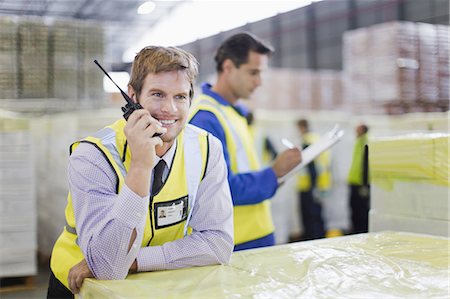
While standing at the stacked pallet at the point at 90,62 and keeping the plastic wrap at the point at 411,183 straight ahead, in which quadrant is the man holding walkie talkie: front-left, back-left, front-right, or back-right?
front-right

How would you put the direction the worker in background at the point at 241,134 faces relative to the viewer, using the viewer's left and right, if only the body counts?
facing the viewer and to the right of the viewer

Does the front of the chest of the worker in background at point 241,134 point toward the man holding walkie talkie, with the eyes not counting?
no

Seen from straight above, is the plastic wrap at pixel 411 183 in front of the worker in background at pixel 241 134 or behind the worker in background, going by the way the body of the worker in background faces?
in front

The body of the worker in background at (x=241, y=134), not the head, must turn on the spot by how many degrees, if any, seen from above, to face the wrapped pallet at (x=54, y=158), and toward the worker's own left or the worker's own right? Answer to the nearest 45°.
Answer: approximately 180°

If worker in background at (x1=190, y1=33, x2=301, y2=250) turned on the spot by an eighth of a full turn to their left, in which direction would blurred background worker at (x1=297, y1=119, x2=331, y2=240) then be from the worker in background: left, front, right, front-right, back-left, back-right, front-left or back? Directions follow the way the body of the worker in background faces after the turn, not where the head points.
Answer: left

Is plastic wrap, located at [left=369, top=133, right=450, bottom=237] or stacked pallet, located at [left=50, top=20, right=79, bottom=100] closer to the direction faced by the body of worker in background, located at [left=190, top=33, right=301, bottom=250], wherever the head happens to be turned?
the plastic wrap

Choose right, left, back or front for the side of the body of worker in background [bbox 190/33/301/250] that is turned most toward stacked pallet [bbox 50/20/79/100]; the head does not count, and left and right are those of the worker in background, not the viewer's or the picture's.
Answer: back

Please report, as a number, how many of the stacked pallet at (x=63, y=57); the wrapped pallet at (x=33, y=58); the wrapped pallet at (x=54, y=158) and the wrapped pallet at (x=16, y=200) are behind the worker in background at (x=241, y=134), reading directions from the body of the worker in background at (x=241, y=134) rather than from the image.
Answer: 4

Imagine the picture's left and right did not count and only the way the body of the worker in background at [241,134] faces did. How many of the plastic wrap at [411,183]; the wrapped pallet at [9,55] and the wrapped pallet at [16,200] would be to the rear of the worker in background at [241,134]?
2

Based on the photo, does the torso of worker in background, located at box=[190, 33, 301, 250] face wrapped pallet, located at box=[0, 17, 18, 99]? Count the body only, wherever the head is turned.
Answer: no

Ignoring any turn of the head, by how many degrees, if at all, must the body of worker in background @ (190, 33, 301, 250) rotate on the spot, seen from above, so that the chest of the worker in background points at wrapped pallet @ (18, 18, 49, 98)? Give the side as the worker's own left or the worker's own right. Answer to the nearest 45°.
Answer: approximately 180°

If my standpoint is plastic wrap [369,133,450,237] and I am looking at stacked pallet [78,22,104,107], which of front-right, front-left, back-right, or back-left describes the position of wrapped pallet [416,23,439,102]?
front-right

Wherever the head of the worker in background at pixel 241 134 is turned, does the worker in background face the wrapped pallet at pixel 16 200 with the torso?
no

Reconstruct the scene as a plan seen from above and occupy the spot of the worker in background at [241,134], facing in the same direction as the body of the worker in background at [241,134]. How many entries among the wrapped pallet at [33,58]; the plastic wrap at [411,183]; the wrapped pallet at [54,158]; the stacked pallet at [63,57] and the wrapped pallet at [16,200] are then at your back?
4

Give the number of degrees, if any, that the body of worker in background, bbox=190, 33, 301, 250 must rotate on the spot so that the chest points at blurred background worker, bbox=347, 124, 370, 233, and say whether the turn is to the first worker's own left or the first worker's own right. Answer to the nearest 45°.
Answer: approximately 135° to the first worker's own left
